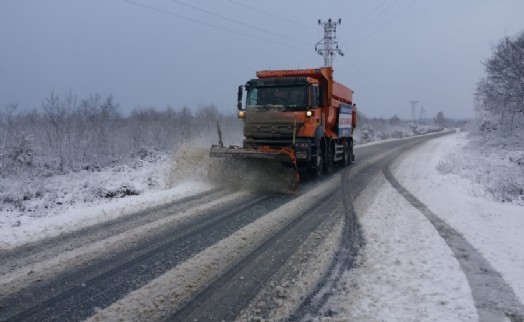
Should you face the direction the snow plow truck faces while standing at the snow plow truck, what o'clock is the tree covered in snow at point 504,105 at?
The tree covered in snow is roughly at 6 o'clock from the snow plow truck.

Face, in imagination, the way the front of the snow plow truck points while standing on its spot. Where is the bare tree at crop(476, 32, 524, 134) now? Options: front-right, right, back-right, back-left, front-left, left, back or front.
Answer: back
